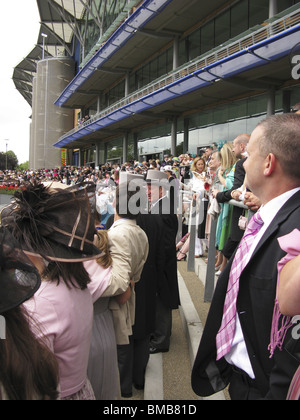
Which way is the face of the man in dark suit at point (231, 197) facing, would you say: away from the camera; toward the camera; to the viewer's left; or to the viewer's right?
to the viewer's left

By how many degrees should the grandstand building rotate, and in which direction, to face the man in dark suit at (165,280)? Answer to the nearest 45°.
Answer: approximately 45° to its left

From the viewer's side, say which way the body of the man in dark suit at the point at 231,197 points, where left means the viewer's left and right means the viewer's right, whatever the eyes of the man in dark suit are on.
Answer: facing to the left of the viewer

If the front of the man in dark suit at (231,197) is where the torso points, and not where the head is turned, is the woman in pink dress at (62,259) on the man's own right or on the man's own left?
on the man's own left

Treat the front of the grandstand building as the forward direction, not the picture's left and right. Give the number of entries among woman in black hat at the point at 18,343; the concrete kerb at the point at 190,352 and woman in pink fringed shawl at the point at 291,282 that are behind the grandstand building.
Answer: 0

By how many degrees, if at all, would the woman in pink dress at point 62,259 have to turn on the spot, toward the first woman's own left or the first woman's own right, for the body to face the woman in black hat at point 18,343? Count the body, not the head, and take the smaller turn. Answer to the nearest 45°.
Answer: approximately 135° to the first woman's own left

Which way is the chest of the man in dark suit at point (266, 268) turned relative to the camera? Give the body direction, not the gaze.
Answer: to the viewer's left

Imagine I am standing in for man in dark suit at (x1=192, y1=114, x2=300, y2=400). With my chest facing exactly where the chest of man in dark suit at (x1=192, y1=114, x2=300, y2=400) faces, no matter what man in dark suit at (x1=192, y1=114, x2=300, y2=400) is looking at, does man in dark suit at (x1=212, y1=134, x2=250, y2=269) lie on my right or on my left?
on my right

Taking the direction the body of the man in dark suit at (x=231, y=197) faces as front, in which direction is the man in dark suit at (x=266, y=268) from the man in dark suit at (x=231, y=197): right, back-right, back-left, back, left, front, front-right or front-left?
left

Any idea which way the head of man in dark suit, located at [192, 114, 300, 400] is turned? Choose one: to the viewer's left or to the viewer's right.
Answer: to the viewer's left
